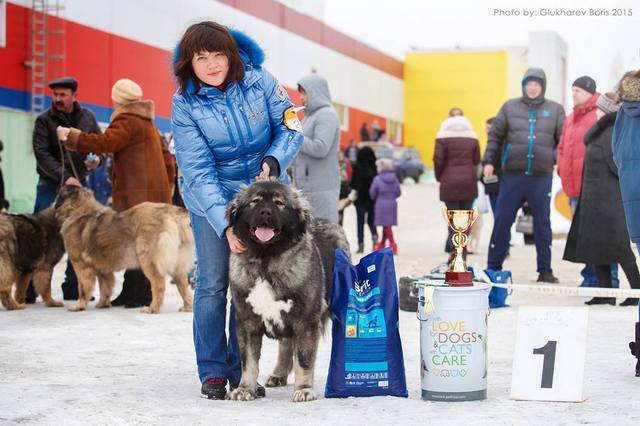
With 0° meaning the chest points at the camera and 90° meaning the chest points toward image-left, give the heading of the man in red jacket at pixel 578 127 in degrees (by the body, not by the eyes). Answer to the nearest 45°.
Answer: approximately 45°

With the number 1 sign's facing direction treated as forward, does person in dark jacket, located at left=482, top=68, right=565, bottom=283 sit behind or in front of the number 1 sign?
behind

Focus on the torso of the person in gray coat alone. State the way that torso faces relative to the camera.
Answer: to the viewer's left

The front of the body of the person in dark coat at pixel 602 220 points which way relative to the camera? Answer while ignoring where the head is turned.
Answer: to the viewer's left

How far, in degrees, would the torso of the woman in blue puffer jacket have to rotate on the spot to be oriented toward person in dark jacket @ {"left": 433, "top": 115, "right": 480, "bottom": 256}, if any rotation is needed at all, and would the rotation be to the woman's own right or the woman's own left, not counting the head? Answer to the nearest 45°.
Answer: approximately 180°

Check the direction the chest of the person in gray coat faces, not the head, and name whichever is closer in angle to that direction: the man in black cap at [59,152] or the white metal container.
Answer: the man in black cap

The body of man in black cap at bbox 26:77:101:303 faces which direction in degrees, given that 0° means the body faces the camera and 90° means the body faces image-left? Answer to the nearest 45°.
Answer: approximately 315°

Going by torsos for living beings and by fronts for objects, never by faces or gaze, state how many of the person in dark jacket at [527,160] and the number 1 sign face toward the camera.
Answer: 2

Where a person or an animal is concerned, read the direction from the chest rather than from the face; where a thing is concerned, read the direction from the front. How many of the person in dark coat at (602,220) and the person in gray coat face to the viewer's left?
2
